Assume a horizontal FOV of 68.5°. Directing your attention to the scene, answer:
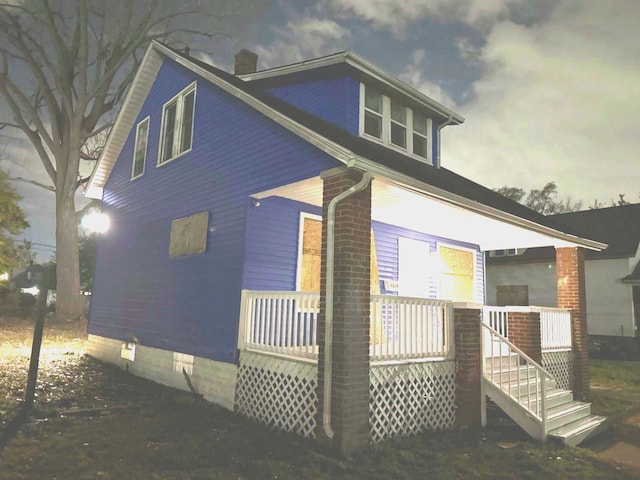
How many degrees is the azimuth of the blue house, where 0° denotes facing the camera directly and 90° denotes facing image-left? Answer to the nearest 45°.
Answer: approximately 315°

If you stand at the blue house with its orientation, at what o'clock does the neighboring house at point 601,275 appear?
The neighboring house is roughly at 9 o'clock from the blue house.
